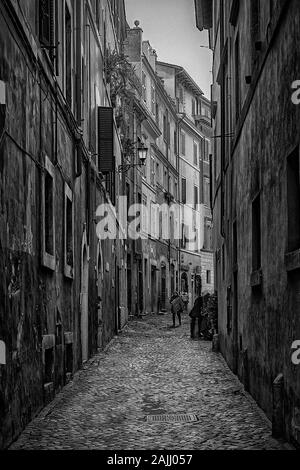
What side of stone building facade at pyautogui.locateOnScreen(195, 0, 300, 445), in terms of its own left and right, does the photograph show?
left

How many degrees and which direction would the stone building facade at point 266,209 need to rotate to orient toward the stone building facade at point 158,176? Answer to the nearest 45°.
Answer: approximately 90° to its right
